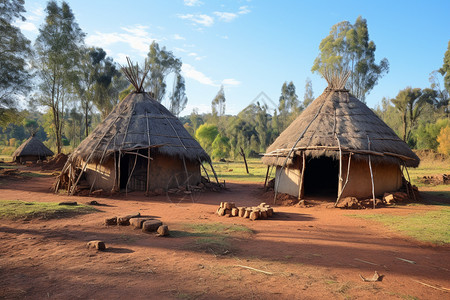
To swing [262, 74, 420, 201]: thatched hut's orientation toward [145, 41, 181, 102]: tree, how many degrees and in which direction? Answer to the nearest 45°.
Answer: approximately 135° to its right

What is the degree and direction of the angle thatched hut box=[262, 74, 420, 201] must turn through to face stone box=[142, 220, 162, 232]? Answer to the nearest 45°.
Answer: approximately 45° to its right

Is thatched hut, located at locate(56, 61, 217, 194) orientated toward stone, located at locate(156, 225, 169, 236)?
yes

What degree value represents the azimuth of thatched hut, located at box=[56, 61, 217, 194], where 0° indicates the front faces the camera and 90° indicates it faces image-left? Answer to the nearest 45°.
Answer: approximately 0°

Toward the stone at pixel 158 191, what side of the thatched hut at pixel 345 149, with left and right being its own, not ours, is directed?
right

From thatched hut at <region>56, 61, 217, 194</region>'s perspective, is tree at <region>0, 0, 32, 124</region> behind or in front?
behind

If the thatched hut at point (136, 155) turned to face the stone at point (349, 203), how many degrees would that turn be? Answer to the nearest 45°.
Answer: approximately 45° to its left

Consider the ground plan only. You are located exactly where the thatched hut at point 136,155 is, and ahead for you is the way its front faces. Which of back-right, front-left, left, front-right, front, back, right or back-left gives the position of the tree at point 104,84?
back

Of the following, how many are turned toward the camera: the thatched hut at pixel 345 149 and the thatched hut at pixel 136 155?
2
